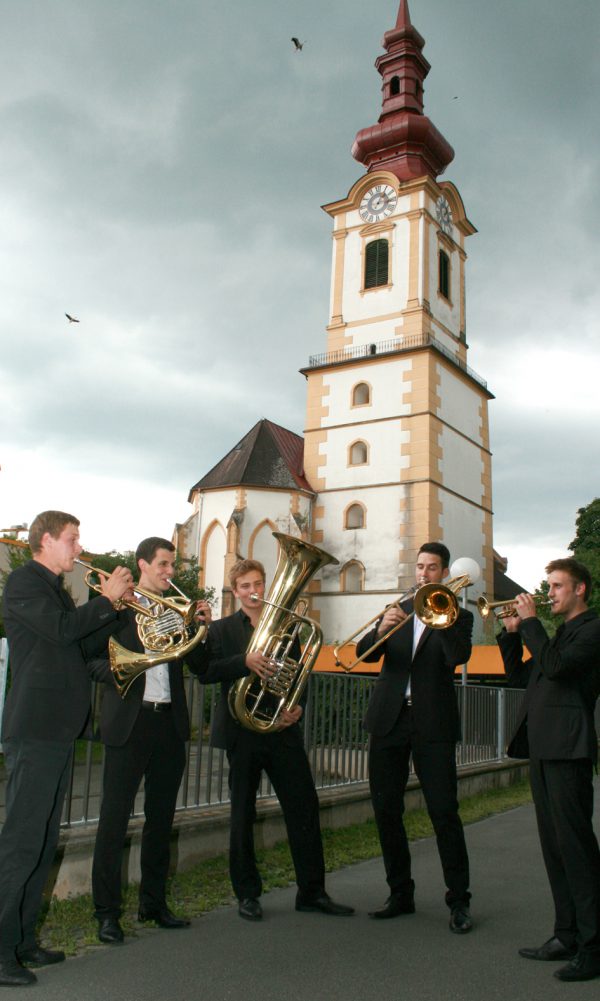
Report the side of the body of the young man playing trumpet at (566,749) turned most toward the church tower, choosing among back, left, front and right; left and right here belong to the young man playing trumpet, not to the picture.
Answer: right

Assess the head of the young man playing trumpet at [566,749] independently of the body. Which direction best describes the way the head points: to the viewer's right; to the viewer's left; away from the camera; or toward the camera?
to the viewer's left

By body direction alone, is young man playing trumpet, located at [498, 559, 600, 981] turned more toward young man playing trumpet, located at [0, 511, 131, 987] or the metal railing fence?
the young man playing trumpet

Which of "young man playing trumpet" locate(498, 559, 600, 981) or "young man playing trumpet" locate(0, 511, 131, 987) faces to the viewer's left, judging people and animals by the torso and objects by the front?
"young man playing trumpet" locate(498, 559, 600, 981)

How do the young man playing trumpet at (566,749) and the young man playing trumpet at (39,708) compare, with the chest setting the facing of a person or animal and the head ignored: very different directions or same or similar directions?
very different directions

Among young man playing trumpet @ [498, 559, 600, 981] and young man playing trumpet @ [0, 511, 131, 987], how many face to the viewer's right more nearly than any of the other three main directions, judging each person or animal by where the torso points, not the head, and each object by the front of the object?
1

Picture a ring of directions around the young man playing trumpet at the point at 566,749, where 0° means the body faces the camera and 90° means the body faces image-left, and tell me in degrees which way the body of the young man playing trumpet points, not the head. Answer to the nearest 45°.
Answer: approximately 90°

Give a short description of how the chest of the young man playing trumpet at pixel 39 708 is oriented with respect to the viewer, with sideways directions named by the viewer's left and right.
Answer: facing to the right of the viewer

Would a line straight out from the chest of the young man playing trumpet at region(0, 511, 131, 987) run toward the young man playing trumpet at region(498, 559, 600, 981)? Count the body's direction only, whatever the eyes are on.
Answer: yes
